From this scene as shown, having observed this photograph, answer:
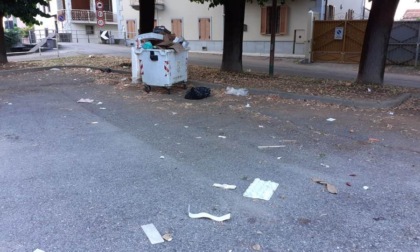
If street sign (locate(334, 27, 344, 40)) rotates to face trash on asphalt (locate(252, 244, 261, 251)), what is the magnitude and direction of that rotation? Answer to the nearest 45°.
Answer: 0° — it already faces it

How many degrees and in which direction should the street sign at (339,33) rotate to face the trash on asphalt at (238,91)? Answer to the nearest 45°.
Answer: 0° — it already faces it

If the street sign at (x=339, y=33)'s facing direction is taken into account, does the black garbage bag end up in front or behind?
in front

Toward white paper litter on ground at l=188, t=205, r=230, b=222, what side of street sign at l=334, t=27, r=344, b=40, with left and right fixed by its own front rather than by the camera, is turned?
front

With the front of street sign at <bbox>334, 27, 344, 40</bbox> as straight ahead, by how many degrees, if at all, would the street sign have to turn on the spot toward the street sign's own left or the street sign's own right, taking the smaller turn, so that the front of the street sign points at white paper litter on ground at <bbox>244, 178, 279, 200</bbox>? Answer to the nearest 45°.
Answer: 0° — it already faces it

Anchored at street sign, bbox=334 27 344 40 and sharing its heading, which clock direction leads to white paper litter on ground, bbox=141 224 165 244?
The white paper litter on ground is roughly at 12 o'clock from the street sign.

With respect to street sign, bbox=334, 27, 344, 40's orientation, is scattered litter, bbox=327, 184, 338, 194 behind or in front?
in front

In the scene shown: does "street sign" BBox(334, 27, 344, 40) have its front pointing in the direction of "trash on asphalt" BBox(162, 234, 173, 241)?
yes

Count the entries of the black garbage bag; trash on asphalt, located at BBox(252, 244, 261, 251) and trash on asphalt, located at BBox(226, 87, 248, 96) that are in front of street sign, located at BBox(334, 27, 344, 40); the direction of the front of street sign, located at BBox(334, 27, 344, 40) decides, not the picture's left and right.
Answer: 3

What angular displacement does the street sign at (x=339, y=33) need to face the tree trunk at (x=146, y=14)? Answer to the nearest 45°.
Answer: approximately 45° to its right

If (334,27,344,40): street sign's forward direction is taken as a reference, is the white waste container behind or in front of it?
in front

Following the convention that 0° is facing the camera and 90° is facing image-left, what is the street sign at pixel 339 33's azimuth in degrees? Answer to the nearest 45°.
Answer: approximately 0°

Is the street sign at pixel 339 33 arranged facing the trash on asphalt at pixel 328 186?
yes

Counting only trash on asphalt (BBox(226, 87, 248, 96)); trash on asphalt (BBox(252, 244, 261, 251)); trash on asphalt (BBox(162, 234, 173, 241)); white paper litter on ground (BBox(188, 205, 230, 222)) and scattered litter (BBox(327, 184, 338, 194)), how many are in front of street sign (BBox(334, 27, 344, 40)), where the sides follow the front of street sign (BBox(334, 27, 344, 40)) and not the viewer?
5
